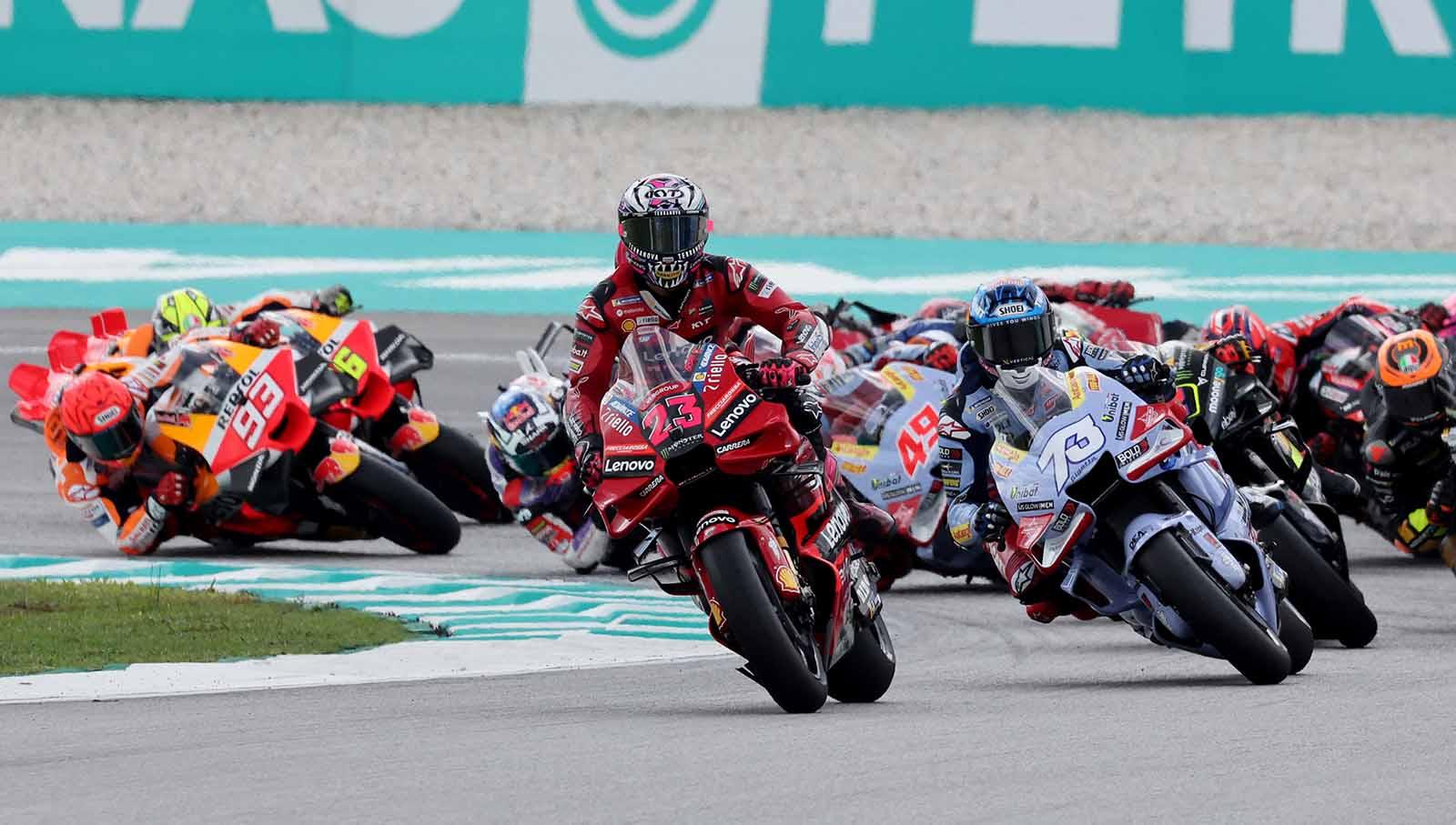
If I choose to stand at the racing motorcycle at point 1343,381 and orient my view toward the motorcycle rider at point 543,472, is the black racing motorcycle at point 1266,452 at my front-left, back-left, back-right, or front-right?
front-left

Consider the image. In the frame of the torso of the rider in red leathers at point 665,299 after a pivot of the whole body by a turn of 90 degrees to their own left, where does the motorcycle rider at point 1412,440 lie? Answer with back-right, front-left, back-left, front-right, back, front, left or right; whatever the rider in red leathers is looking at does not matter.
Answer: front-left

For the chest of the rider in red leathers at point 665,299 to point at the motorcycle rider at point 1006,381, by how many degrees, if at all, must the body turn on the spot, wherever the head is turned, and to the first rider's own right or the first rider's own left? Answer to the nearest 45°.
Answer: approximately 90° to the first rider's own left

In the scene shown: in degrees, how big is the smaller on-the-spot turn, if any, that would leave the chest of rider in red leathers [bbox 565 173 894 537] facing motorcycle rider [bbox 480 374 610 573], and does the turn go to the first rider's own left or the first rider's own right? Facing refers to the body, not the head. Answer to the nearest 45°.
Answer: approximately 180°

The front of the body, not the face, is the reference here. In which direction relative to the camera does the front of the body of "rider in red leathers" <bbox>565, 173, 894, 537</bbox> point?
toward the camera

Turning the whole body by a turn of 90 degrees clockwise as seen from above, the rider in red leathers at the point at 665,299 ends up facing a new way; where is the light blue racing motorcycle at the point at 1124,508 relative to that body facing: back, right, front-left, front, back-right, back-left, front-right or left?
back

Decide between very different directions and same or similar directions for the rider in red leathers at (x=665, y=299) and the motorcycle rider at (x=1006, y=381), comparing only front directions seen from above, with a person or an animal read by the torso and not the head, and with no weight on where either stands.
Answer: same or similar directions

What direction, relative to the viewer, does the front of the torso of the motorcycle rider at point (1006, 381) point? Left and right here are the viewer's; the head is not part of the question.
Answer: facing the viewer

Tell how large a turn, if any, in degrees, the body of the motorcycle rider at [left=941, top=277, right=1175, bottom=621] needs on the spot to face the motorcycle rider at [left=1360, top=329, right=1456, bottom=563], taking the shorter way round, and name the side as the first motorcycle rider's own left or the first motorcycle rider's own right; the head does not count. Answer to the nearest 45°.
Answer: approximately 135° to the first motorcycle rider's own left

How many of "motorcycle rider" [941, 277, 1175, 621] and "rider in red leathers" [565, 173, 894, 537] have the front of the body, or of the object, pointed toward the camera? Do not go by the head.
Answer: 2

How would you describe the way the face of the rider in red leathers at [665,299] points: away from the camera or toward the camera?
toward the camera
